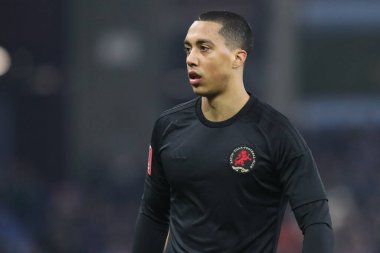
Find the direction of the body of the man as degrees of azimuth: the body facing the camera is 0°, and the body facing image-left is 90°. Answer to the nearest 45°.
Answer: approximately 45°

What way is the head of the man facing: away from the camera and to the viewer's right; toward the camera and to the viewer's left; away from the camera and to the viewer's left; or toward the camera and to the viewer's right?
toward the camera and to the viewer's left
